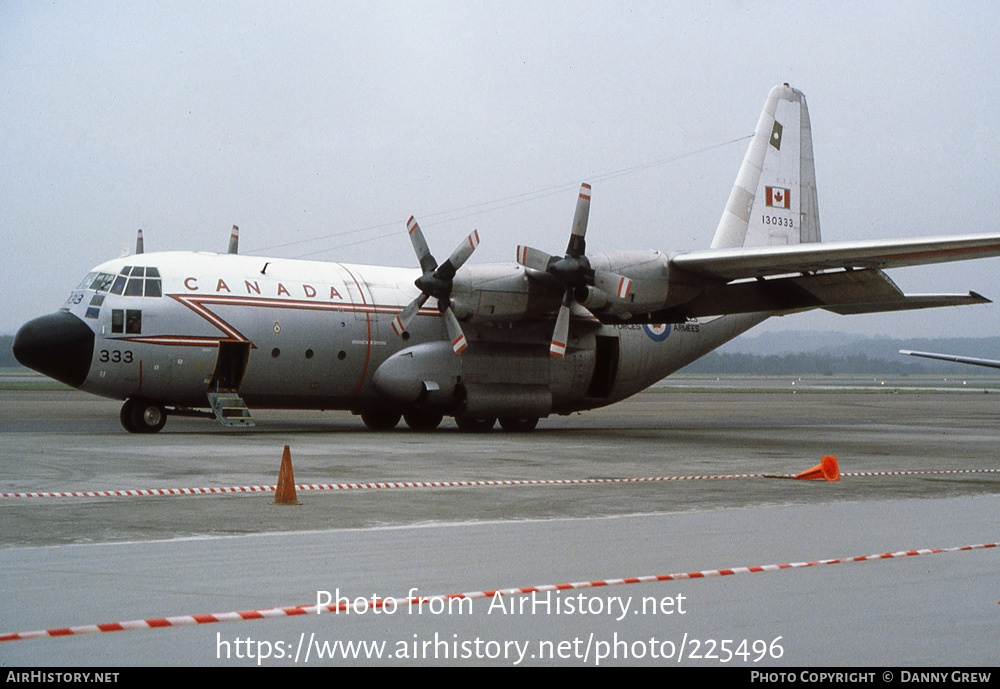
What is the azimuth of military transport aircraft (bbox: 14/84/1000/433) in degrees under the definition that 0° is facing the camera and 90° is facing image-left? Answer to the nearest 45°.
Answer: approximately 45°

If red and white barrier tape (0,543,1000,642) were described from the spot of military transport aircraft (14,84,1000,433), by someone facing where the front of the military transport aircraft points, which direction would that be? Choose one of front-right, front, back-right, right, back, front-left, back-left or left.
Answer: front-left

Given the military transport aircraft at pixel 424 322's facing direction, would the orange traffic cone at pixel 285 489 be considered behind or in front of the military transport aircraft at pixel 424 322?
in front

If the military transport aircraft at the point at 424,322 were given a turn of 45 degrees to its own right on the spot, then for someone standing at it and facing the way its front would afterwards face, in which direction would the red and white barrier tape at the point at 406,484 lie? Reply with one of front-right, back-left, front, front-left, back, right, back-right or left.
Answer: left
